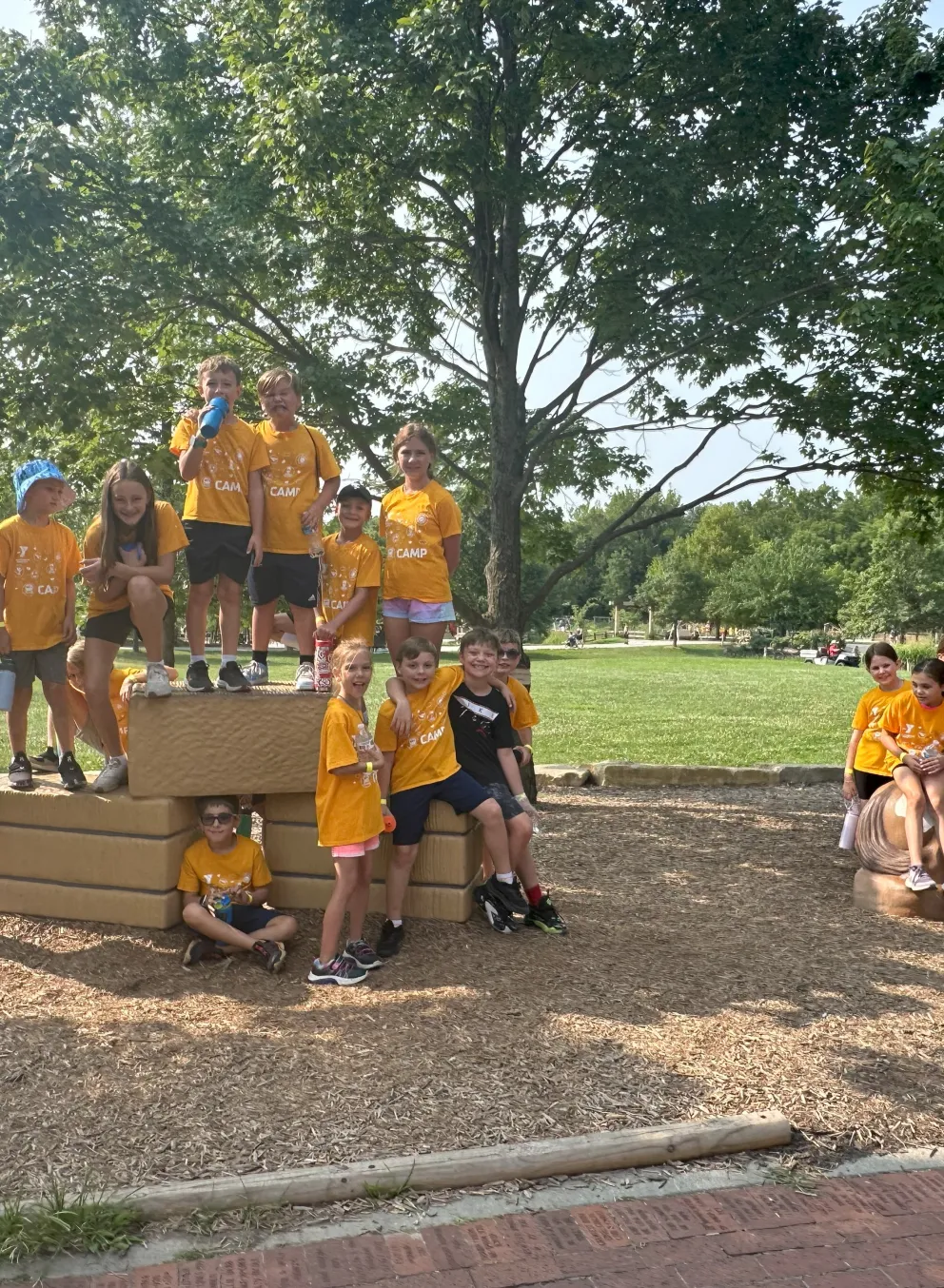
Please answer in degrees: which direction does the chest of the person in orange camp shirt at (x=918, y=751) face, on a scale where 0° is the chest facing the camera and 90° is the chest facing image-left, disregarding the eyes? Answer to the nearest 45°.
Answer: approximately 0°

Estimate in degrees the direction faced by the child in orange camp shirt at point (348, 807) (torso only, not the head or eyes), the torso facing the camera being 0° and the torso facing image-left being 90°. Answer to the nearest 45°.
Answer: approximately 315°

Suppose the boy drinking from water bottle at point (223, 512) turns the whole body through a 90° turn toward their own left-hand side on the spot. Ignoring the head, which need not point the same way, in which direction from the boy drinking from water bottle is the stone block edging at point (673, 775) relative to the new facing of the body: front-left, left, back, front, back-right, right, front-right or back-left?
front-left

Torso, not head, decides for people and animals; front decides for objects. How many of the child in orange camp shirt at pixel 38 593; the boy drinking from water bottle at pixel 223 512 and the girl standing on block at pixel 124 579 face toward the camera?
3
